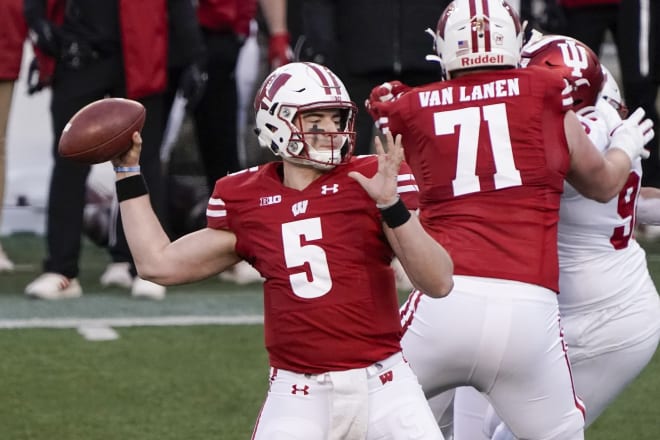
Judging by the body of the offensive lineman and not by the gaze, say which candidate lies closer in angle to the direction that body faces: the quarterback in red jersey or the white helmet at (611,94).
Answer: the white helmet

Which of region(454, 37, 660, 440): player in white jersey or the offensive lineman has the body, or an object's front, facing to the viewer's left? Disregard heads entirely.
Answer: the player in white jersey

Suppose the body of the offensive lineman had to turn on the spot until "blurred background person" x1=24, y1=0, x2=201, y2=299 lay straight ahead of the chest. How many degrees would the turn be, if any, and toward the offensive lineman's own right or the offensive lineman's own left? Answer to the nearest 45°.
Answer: approximately 45° to the offensive lineman's own left

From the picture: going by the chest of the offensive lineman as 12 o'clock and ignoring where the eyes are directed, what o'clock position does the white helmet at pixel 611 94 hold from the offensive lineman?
The white helmet is roughly at 1 o'clock from the offensive lineman.

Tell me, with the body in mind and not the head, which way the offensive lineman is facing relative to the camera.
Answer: away from the camera

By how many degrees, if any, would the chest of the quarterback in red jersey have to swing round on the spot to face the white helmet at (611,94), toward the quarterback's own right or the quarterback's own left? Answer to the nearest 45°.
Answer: approximately 135° to the quarterback's own left

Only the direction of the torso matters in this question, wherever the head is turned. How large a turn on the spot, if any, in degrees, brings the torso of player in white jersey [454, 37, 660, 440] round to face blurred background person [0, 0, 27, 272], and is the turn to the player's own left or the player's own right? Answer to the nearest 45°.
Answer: approximately 45° to the player's own right

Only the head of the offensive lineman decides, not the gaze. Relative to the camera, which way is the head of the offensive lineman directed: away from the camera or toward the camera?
away from the camera
